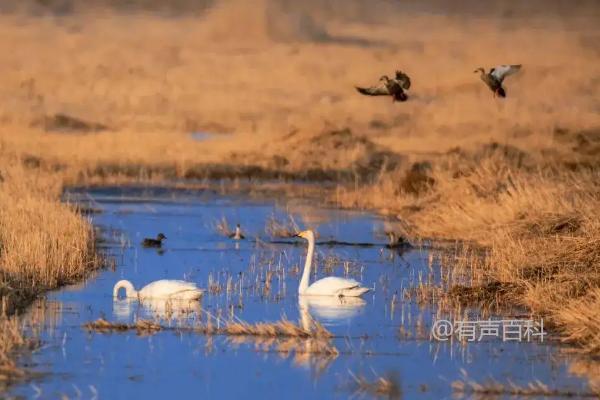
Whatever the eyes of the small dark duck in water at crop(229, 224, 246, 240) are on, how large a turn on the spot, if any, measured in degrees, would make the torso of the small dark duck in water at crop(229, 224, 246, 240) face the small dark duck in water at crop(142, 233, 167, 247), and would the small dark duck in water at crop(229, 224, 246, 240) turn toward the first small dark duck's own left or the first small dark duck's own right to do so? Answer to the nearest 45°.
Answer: approximately 45° to the first small dark duck's own right

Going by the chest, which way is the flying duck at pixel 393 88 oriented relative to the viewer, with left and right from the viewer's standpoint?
facing the viewer and to the left of the viewer

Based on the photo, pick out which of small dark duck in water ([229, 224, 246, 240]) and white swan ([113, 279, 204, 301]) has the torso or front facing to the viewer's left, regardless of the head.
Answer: the white swan

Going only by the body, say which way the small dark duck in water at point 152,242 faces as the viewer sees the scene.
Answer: to the viewer's right

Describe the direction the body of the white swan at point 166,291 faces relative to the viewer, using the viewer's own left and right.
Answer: facing to the left of the viewer

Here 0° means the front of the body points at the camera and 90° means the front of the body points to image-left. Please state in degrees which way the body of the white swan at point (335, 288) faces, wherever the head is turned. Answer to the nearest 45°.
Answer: approximately 90°

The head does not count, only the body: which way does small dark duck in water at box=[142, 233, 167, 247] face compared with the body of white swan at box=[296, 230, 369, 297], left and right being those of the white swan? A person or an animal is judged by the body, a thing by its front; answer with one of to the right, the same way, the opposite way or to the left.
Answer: the opposite way

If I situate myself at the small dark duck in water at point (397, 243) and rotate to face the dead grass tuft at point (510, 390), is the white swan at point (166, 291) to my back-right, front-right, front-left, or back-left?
front-right
